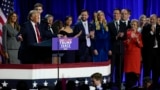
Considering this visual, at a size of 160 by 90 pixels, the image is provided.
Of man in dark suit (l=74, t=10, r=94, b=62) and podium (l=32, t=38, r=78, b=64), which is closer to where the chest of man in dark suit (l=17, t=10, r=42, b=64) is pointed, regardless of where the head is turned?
the podium

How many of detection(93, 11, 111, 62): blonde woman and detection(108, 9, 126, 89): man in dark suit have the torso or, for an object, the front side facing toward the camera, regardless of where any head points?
2

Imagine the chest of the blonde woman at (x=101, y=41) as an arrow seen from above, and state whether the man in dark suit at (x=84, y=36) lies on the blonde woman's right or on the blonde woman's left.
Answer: on the blonde woman's right

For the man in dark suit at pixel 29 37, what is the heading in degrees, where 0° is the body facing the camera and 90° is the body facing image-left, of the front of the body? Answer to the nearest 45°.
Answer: approximately 315°

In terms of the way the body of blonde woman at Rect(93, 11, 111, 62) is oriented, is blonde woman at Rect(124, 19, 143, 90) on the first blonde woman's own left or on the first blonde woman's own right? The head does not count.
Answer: on the first blonde woman's own left

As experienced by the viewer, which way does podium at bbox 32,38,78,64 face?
facing the viewer and to the right of the viewer

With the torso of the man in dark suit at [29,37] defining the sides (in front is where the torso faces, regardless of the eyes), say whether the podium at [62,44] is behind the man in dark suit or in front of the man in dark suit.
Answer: in front

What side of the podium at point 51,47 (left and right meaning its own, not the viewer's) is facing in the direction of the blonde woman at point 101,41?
left

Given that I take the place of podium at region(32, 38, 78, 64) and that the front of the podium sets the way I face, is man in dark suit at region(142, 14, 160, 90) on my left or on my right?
on my left

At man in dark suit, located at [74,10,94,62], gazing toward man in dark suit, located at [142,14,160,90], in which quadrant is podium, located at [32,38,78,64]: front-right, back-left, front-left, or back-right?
back-right

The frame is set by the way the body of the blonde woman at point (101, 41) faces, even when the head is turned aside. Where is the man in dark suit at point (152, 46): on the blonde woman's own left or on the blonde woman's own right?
on the blonde woman's own left
